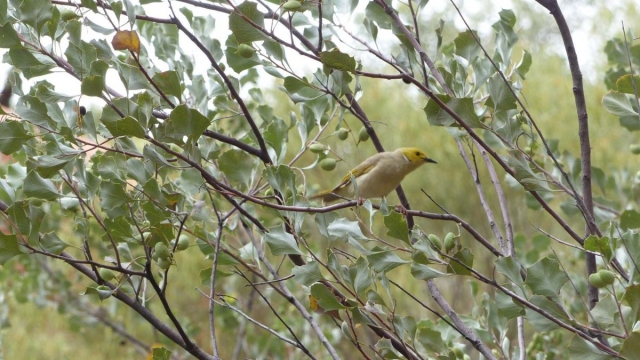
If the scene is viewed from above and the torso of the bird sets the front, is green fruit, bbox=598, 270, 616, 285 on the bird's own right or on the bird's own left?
on the bird's own right

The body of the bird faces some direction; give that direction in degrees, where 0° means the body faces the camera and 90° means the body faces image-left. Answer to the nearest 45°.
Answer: approximately 270°
